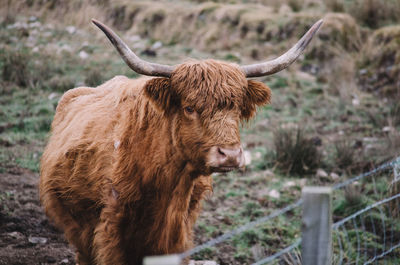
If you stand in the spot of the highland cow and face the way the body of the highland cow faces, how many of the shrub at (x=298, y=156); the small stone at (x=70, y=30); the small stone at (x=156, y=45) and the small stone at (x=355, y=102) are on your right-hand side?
0

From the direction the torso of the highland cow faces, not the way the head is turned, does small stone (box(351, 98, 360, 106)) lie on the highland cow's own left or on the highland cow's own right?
on the highland cow's own left

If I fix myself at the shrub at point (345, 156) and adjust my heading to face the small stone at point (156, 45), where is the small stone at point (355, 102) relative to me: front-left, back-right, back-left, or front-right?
front-right

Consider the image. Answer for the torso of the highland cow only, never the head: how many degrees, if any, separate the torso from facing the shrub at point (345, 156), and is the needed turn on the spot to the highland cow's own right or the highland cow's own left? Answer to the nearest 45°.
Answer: approximately 90° to the highland cow's own left

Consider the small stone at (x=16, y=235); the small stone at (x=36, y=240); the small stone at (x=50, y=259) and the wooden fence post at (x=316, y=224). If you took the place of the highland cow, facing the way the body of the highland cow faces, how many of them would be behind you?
3

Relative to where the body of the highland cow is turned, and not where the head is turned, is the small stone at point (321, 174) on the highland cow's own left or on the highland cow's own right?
on the highland cow's own left

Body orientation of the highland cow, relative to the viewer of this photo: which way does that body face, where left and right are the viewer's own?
facing the viewer and to the right of the viewer

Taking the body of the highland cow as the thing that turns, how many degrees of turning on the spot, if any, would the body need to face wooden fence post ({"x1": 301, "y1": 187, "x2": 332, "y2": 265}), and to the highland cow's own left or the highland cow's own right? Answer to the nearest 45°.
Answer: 0° — it already faces it

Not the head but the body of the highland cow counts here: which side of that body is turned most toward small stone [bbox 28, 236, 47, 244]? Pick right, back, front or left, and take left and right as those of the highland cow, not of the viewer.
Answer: back

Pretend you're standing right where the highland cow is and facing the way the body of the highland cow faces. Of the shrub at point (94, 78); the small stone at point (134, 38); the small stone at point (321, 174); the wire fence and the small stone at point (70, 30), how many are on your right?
0

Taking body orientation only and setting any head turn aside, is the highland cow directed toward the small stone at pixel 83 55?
no

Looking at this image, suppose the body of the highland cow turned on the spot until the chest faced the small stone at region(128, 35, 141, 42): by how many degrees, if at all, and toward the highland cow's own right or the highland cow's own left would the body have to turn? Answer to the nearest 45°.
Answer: approximately 135° to the highland cow's own left

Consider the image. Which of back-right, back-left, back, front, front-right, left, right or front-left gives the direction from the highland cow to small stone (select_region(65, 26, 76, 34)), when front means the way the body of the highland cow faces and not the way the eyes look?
back-left

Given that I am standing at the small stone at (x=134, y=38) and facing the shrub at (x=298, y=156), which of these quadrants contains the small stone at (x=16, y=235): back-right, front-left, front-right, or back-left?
front-right

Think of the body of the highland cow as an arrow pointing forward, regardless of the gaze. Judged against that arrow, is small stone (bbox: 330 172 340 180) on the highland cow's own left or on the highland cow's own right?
on the highland cow's own left
